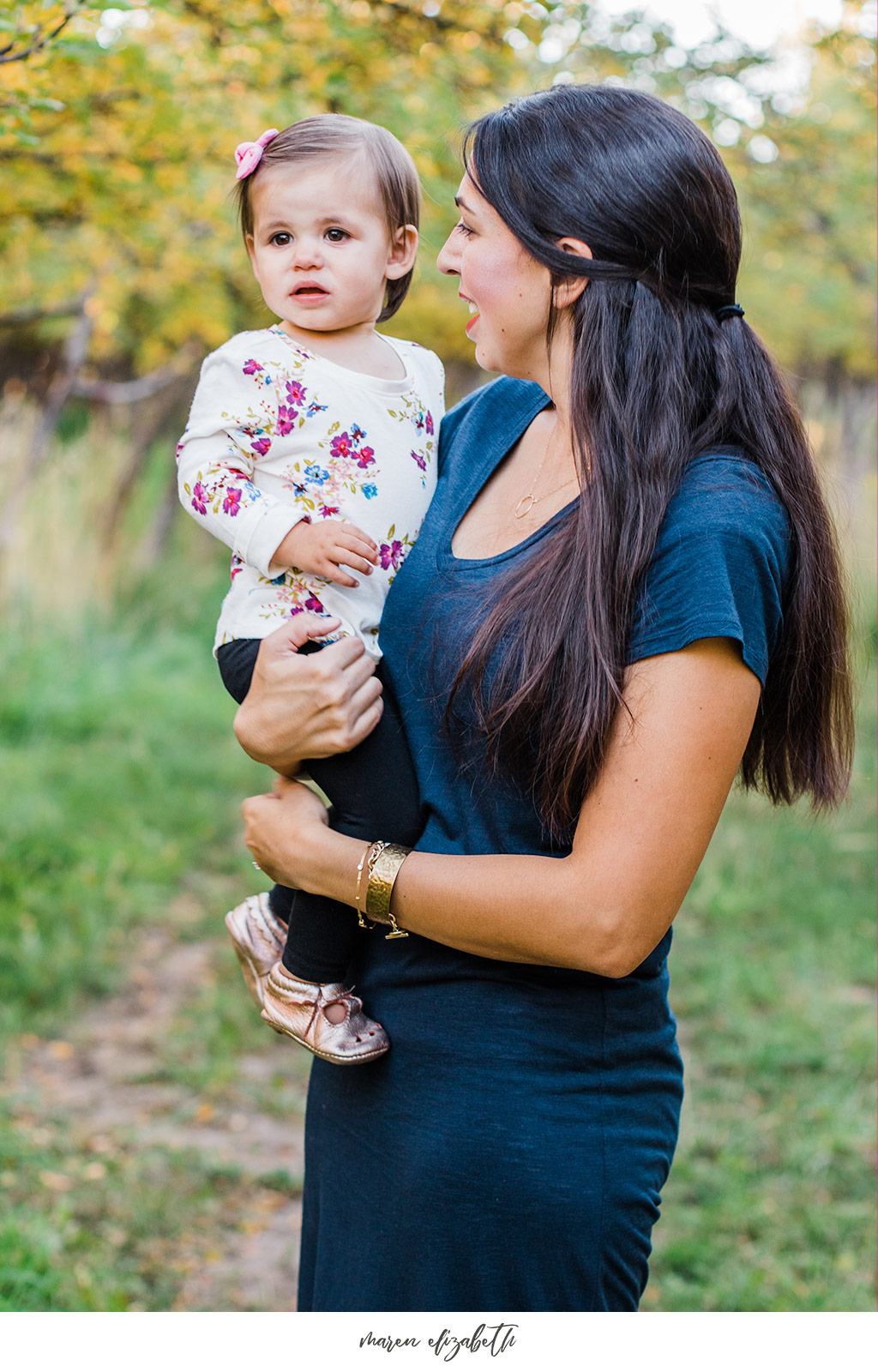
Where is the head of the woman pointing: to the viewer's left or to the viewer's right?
to the viewer's left

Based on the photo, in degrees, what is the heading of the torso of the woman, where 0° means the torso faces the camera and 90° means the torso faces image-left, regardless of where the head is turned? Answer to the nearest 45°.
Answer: approximately 45°
